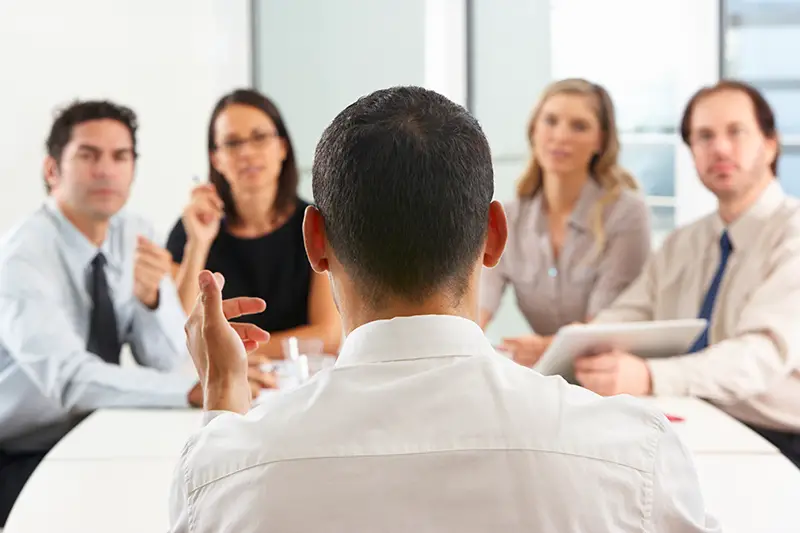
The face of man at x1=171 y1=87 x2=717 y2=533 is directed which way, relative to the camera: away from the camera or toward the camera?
away from the camera

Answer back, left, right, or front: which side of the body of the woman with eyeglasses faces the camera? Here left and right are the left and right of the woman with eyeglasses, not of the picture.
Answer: front

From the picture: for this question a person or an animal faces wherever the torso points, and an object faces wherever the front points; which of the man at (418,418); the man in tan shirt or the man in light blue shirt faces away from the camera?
the man

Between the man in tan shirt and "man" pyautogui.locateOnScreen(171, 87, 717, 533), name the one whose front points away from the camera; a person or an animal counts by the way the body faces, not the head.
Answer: the man

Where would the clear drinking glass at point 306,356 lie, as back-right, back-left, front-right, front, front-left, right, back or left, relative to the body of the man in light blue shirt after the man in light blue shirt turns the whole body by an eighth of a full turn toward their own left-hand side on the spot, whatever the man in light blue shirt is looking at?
front-right

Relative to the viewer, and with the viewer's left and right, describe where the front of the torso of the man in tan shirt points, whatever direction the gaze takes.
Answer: facing the viewer and to the left of the viewer

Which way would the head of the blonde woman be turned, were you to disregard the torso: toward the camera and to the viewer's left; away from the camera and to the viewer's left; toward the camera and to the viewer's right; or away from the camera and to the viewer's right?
toward the camera and to the viewer's left

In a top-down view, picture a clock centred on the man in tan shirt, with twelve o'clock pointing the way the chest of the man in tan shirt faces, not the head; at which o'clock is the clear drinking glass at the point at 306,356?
The clear drinking glass is roughly at 12 o'clock from the man in tan shirt.

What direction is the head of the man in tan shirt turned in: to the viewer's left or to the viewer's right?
to the viewer's left

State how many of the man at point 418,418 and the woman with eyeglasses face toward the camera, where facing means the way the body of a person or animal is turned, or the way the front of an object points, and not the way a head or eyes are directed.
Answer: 1

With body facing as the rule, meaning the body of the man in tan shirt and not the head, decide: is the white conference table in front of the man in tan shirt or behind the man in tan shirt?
in front

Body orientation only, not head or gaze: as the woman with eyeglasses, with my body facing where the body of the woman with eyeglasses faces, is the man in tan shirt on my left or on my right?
on my left

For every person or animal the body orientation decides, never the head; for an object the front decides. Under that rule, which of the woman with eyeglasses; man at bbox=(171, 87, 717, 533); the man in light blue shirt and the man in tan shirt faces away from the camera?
the man

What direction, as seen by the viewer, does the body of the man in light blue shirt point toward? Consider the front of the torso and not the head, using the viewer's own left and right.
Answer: facing the viewer and to the right of the viewer

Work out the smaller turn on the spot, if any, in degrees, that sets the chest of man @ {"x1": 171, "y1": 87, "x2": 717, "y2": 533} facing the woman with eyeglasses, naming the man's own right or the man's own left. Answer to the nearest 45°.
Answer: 0° — they already face them

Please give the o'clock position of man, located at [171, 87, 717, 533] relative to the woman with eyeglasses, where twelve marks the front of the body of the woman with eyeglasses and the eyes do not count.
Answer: The man is roughly at 12 o'clock from the woman with eyeglasses.

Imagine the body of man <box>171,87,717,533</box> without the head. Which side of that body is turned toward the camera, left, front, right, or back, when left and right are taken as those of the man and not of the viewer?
back
